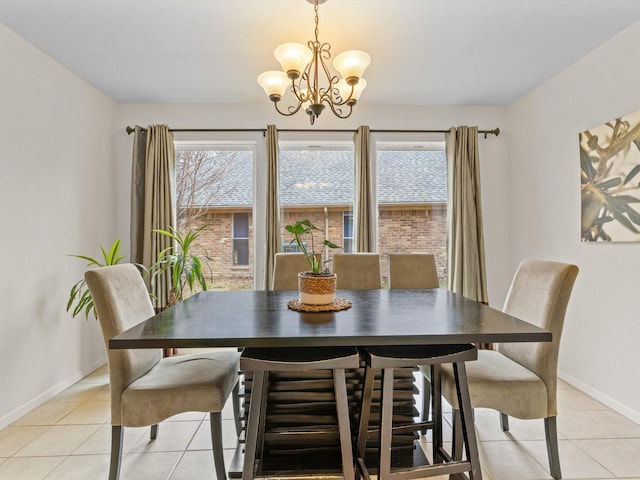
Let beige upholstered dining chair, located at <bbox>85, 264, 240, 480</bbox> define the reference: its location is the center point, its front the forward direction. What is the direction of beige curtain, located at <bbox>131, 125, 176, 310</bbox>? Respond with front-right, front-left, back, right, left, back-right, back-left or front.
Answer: back-left

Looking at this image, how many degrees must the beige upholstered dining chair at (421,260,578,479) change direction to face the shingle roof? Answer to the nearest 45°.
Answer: approximately 90° to its right

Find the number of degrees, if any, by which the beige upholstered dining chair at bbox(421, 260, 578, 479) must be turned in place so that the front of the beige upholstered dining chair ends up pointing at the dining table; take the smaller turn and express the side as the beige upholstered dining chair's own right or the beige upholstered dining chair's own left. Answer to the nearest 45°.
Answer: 0° — it already faces it

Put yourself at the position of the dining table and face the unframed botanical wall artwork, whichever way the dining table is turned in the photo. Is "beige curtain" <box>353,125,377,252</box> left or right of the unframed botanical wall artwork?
left

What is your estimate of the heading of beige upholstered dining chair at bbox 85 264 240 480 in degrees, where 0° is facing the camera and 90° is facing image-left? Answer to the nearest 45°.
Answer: approximately 315°

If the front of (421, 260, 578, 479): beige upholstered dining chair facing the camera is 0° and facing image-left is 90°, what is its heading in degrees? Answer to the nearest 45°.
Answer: approximately 45°

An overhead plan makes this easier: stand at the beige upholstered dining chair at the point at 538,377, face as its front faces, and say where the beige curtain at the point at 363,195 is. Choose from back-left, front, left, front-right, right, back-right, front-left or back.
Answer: right

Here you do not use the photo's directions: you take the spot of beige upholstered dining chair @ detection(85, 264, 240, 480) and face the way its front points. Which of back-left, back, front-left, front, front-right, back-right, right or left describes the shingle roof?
left

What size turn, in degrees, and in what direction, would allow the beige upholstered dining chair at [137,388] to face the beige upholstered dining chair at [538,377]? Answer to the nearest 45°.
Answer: approximately 45° to its left

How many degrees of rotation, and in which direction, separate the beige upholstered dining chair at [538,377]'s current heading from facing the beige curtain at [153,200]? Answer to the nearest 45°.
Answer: approximately 45° to its right

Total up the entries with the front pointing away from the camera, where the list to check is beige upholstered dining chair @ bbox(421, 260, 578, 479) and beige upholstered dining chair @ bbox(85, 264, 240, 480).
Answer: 0

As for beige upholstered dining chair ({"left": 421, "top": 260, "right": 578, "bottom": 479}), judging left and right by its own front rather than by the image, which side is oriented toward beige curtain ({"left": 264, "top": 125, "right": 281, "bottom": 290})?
right

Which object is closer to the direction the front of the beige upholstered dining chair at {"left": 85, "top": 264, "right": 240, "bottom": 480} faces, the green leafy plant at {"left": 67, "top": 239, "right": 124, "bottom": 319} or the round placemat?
the round placemat

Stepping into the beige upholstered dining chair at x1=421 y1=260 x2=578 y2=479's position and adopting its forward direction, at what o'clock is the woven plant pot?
The woven plant pot is roughly at 1 o'clock from the beige upholstered dining chair.
